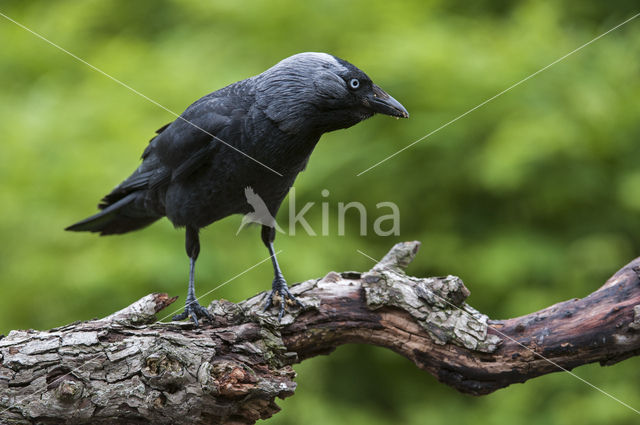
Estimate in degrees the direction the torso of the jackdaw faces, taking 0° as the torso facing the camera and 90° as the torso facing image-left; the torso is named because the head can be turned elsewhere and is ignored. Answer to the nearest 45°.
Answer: approximately 270°
